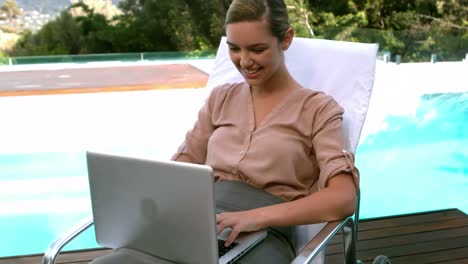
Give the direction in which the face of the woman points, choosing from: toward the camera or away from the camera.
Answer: toward the camera

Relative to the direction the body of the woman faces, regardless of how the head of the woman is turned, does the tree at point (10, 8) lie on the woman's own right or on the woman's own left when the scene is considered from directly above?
on the woman's own right

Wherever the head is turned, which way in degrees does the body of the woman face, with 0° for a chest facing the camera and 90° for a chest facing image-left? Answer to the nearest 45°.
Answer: approximately 45°

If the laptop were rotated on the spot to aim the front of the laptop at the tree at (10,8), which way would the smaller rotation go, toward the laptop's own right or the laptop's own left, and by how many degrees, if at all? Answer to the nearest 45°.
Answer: approximately 45° to the laptop's own left

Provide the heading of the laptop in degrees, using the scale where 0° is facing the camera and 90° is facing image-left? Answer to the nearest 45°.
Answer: approximately 225°
